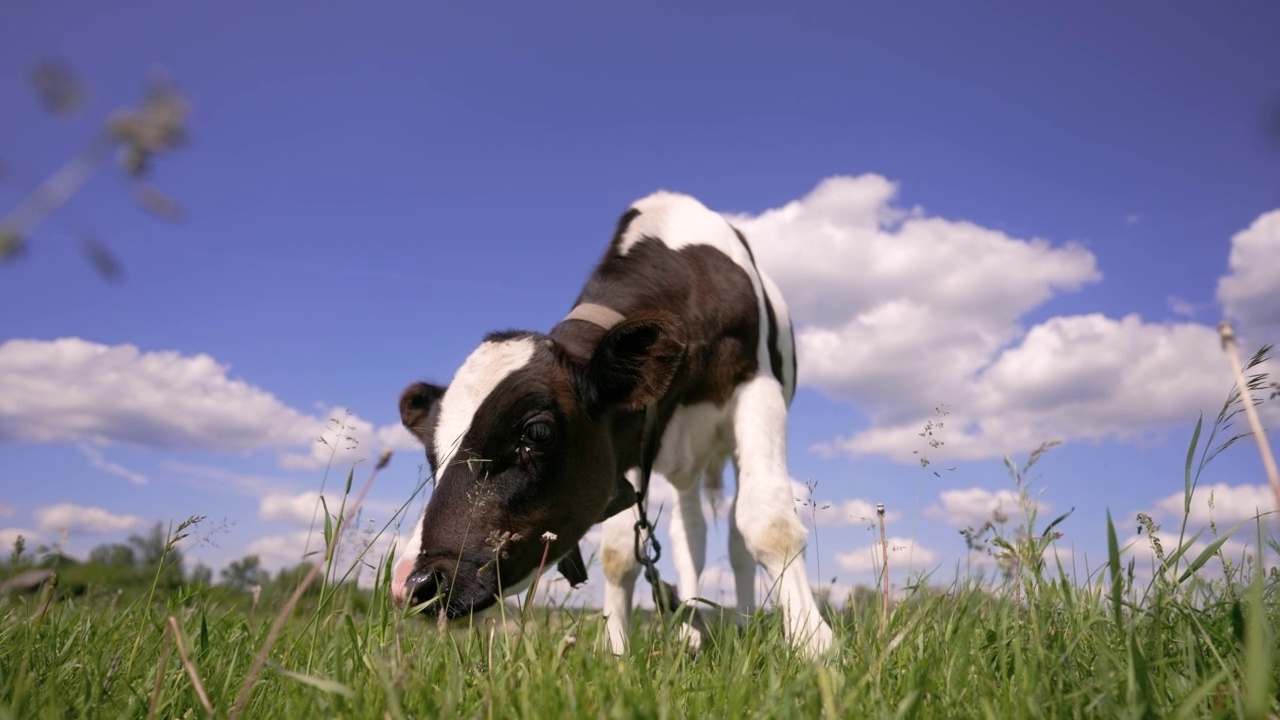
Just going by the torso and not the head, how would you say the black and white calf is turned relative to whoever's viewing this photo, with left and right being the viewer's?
facing the viewer and to the left of the viewer
